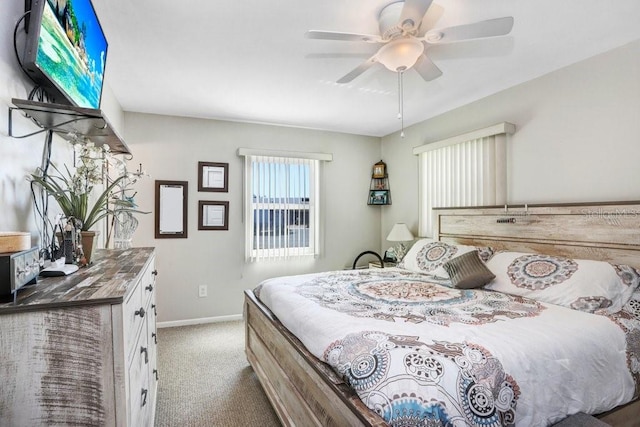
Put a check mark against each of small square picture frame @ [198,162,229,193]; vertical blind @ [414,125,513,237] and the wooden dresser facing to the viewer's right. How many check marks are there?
1

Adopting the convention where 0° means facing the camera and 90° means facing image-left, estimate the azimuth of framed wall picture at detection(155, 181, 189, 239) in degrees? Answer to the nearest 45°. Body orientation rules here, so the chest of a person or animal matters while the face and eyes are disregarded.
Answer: approximately 0°

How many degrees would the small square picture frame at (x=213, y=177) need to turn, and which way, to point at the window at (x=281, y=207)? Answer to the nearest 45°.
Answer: approximately 90° to its left

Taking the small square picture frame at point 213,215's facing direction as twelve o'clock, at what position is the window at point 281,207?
The window is roughly at 9 o'clock from the small square picture frame.

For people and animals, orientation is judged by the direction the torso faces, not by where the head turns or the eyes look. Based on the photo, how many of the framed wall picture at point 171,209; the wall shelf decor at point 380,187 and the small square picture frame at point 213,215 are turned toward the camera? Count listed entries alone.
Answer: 3

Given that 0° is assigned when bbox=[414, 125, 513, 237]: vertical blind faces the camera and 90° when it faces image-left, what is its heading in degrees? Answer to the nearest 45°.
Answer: approximately 45°

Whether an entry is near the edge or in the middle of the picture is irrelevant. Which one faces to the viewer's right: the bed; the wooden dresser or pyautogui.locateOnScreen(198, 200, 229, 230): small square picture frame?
the wooden dresser

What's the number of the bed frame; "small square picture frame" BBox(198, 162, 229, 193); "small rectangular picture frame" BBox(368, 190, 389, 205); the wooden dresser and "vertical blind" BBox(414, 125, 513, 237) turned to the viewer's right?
1

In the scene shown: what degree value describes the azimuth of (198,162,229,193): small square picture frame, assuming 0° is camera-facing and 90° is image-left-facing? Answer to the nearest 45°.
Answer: approximately 0°

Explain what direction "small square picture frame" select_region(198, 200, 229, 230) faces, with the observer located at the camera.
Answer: facing the viewer

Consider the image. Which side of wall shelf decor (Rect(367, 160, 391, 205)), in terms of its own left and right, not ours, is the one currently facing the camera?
front

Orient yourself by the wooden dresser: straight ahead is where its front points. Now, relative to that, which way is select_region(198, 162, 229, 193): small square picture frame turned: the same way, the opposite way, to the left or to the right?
to the right

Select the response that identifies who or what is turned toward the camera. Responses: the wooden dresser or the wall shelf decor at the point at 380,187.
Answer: the wall shelf decor

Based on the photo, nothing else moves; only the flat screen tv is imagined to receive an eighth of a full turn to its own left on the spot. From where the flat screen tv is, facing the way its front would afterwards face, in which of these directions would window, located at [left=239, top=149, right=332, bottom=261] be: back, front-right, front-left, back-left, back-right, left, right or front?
front-left

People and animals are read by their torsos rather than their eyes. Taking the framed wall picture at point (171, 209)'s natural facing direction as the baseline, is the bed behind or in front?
in front

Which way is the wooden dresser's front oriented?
to the viewer's right

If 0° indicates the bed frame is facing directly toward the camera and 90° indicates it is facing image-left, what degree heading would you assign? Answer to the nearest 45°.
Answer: approximately 45°

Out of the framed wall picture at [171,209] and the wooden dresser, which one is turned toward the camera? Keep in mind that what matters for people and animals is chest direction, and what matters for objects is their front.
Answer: the framed wall picture

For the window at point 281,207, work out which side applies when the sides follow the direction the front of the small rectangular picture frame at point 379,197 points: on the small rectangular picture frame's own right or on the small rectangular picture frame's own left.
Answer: on the small rectangular picture frame's own right
